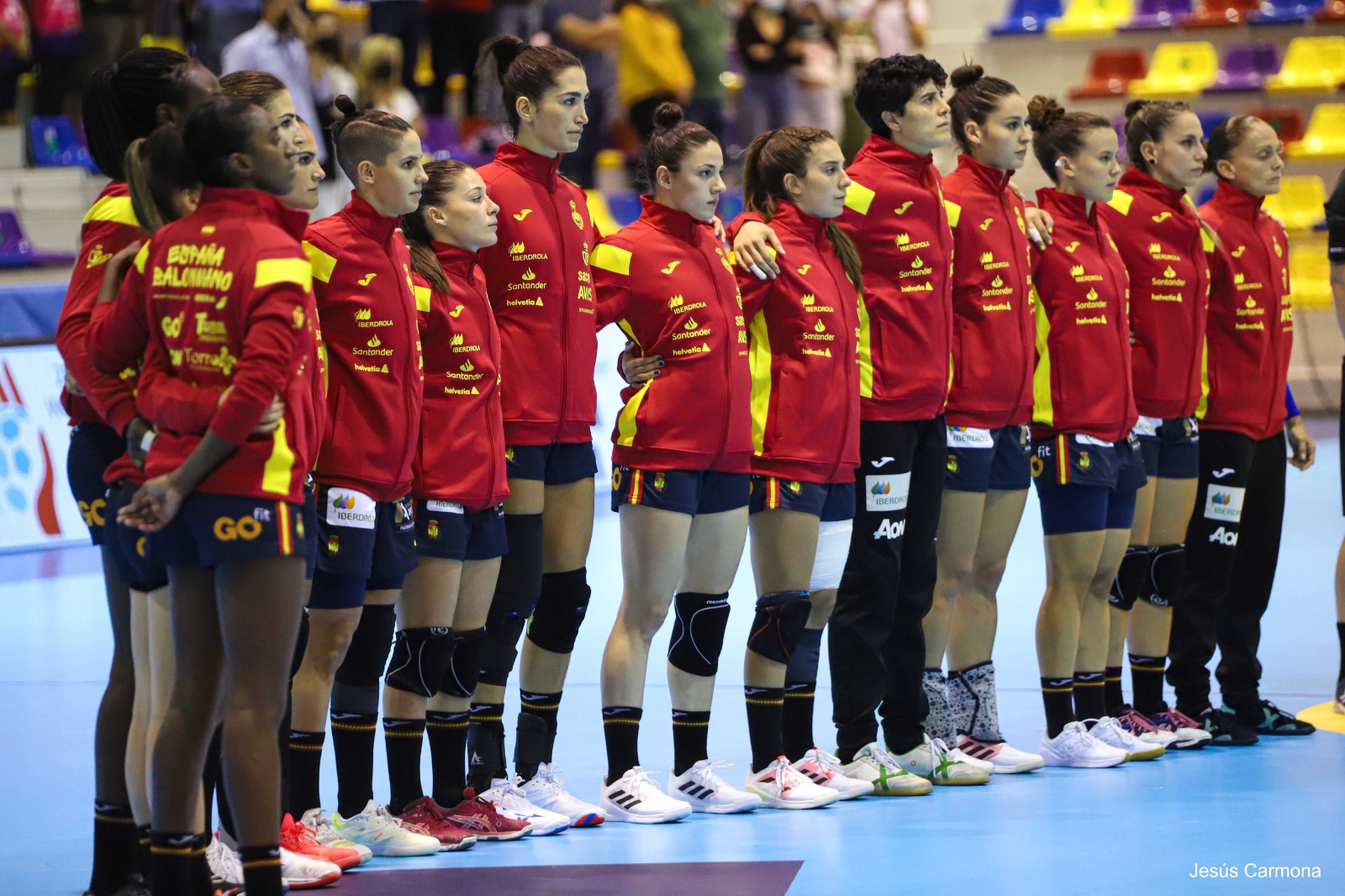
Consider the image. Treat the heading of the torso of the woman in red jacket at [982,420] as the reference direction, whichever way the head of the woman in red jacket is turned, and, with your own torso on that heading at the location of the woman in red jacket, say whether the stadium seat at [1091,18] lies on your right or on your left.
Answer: on your left

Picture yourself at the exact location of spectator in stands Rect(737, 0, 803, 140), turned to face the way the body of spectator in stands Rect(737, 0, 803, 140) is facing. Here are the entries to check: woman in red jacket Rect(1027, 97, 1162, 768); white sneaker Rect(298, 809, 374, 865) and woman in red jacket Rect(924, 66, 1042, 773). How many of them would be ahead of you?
3

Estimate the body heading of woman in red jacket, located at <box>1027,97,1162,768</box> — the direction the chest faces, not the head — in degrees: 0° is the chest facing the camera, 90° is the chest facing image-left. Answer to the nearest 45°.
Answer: approximately 315°

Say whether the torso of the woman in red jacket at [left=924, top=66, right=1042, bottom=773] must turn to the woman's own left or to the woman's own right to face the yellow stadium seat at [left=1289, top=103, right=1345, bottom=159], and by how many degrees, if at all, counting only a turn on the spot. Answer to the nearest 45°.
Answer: approximately 135° to the woman's own left

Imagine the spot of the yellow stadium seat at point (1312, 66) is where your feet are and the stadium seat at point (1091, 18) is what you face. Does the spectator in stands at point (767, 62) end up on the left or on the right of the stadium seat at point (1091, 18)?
left

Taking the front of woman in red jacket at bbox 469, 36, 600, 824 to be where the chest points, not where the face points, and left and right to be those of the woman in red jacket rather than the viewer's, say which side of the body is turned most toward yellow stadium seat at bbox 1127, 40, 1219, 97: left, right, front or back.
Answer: left

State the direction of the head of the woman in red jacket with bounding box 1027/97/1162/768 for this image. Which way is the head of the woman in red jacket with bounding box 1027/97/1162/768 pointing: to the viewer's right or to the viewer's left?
to the viewer's right

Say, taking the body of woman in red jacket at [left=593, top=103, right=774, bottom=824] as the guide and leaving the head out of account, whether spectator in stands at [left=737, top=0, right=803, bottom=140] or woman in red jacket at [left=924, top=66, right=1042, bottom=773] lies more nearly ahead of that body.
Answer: the woman in red jacket
